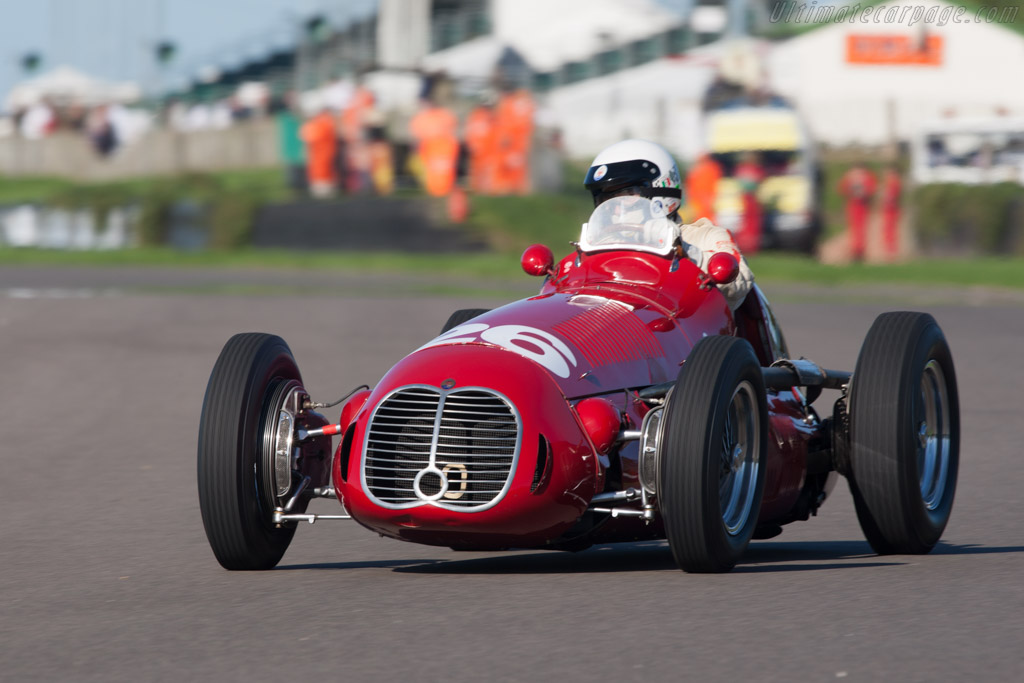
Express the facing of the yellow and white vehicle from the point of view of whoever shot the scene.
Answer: facing the viewer

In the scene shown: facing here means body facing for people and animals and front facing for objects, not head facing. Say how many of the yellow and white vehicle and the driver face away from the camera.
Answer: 0

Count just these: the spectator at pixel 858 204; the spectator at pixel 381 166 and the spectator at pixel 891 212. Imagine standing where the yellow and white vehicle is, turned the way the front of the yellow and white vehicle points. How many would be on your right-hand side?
1

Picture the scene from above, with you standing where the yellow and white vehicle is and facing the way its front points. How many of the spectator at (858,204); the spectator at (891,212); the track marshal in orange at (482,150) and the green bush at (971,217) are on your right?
1

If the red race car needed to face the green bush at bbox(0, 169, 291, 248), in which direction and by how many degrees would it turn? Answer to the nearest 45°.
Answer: approximately 135° to its right

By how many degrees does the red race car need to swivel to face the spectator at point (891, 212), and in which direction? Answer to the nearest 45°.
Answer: approximately 135° to its right

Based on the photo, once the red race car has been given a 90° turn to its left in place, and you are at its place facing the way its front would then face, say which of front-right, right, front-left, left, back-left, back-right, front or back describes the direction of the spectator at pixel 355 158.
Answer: back-left

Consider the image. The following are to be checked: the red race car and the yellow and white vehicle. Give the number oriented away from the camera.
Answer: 0

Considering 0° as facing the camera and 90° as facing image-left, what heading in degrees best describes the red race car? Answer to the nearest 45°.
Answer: approximately 45°

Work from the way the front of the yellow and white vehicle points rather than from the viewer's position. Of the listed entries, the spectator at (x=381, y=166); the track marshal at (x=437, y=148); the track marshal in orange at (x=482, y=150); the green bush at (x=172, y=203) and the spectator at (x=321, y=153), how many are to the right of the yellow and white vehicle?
5

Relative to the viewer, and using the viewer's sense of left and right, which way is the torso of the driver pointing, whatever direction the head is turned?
facing the viewer and to the left of the viewer

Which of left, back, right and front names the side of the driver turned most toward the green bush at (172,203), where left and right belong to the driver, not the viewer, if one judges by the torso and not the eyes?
back

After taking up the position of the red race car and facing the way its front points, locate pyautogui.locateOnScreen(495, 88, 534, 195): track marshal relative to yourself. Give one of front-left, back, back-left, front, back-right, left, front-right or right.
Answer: back-right

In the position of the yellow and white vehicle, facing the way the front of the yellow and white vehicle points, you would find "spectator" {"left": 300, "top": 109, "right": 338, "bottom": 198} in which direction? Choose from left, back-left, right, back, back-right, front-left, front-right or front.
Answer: right

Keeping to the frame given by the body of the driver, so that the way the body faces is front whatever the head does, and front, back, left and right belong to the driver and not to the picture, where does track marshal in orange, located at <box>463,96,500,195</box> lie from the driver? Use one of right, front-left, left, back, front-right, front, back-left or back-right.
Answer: back-right
